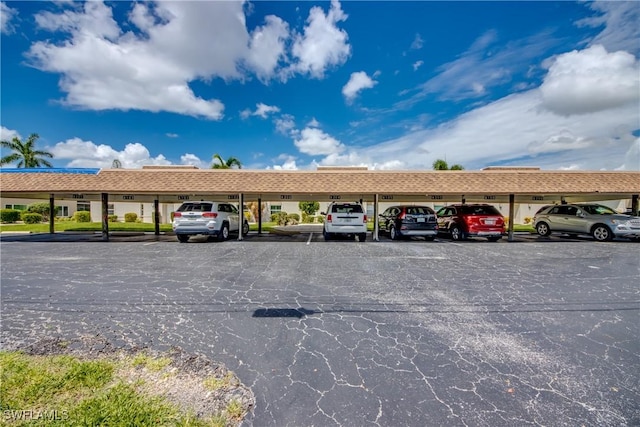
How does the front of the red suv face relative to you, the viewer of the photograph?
facing away from the viewer and to the left of the viewer

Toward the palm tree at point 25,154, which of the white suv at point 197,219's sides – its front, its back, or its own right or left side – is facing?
left

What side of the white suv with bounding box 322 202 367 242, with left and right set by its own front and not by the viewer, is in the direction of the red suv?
right

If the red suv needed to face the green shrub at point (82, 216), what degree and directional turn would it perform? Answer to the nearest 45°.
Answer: approximately 45° to its left

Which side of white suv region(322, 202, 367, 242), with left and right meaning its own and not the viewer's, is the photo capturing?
back

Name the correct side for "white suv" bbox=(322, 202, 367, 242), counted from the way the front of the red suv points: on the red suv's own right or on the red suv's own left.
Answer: on the red suv's own left

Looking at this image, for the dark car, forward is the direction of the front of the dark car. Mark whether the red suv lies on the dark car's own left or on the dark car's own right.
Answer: on the dark car's own right

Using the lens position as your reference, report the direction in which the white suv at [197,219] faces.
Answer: facing away from the viewer and to the right of the viewer
